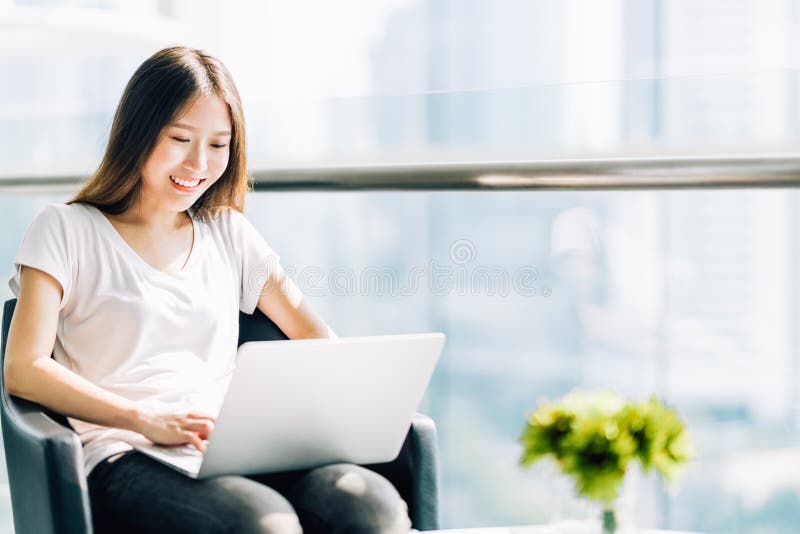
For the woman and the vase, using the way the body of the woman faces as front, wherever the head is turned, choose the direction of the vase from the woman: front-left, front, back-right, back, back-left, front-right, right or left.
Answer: front

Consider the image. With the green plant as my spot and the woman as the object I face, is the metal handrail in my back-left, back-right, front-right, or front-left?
front-right

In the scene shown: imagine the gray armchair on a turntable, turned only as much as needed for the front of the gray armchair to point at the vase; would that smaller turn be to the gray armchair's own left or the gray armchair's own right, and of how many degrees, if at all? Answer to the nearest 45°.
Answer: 0° — it already faces it

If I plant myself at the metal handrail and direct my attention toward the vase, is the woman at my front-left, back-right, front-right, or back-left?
front-right

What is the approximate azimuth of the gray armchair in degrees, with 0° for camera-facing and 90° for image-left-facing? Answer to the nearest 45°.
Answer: approximately 315°

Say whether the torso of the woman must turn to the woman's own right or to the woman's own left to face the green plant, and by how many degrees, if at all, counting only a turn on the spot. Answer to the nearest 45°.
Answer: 0° — they already face it

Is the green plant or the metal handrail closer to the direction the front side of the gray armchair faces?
the green plant
